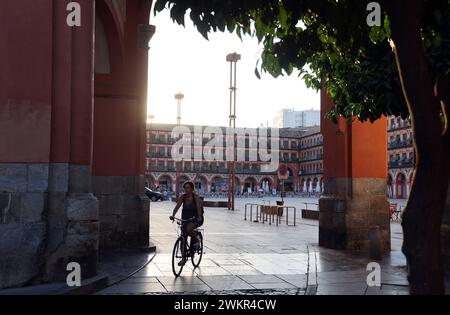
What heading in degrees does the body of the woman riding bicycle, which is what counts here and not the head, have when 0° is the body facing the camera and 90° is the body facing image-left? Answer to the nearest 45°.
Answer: approximately 45°

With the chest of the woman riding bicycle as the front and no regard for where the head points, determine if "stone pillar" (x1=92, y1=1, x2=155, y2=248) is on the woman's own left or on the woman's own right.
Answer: on the woman's own right

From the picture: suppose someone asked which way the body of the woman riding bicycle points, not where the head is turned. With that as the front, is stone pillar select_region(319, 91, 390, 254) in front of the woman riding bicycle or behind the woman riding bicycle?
behind

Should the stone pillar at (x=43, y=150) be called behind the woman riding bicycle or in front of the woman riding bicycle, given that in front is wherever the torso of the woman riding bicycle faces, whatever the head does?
in front
